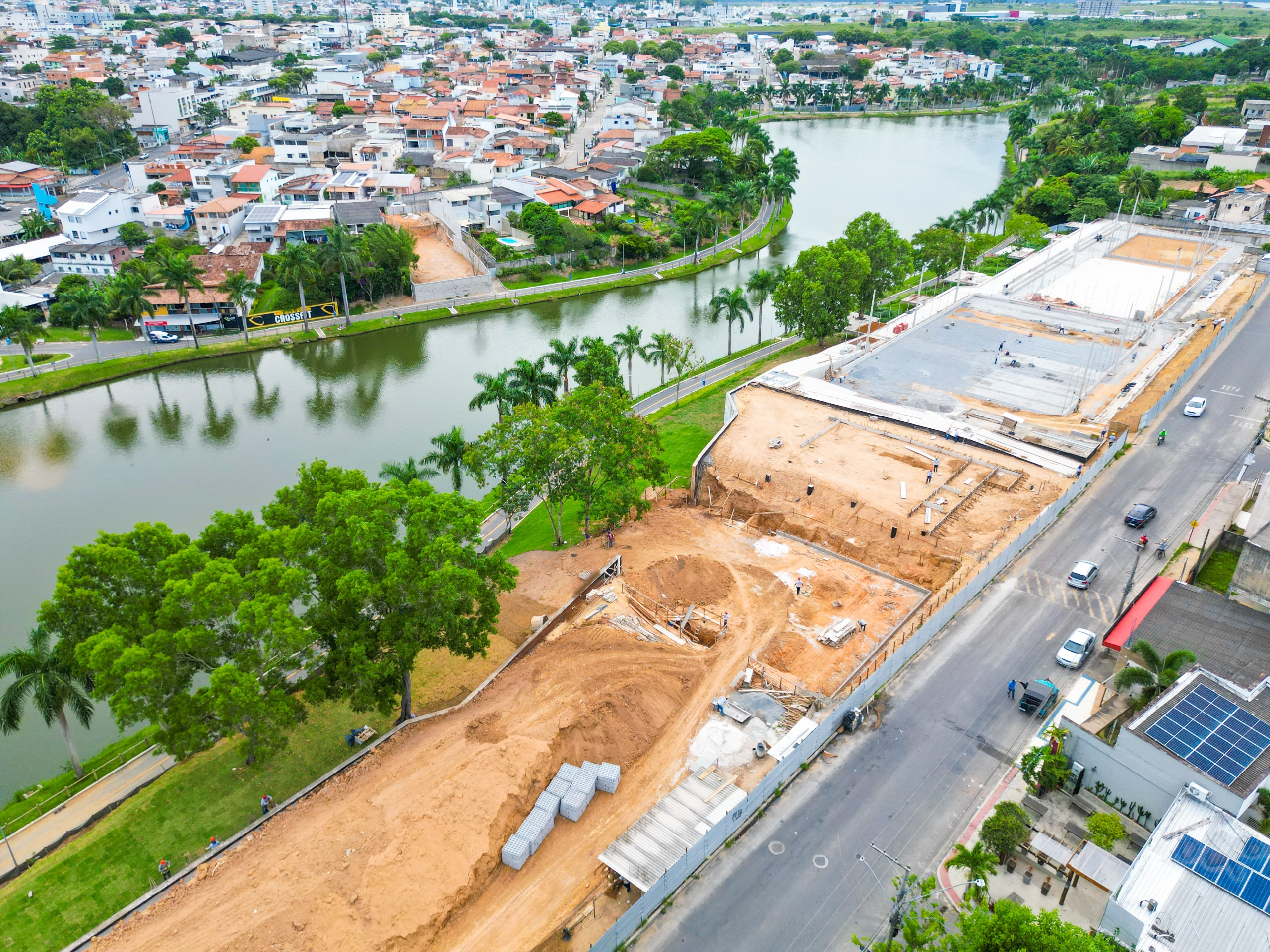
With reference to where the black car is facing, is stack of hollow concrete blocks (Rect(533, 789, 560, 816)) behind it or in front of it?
behind

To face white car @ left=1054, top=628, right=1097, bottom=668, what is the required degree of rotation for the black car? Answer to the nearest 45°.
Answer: approximately 135° to its right

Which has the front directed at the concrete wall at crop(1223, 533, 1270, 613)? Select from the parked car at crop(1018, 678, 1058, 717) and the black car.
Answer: the parked car

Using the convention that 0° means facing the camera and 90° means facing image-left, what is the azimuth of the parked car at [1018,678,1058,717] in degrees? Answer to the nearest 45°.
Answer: approximately 225°

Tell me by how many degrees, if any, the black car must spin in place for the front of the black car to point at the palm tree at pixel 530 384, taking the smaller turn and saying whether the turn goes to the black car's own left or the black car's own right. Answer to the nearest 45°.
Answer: approximately 135° to the black car's own left

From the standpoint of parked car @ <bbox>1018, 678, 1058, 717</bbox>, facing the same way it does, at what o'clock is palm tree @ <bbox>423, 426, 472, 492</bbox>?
The palm tree is roughly at 8 o'clock from the parked car.

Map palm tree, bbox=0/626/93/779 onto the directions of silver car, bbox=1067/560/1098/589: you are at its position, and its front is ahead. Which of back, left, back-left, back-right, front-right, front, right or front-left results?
back

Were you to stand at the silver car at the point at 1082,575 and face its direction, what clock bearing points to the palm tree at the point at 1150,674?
The palm tree is roughly at 4 o'clock from the silver car.

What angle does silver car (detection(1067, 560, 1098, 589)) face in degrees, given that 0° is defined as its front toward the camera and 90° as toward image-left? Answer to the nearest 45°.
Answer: approximately 225°

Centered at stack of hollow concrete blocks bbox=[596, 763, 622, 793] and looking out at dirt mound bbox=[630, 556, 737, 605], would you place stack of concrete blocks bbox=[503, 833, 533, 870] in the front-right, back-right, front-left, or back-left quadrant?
back-left

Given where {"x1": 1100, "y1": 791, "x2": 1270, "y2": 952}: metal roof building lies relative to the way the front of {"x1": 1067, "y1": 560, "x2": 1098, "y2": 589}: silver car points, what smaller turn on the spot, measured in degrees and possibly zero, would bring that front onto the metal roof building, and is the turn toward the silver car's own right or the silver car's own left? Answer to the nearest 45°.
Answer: approximately 135° to the silver car's own right

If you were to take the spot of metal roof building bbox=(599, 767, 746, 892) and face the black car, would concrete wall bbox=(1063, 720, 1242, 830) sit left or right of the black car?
right
